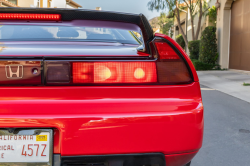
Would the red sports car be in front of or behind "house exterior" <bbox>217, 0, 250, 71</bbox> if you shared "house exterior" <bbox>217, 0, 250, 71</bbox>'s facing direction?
in front

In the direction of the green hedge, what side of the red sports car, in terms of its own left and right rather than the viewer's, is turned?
front

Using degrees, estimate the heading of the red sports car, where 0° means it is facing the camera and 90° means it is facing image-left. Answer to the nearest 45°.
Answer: approximately 180°

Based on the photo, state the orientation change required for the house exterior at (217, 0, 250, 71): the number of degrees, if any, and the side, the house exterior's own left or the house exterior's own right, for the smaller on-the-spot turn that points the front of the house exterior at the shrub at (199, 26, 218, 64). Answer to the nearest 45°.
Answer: approximately 90° to the house exterior's own right

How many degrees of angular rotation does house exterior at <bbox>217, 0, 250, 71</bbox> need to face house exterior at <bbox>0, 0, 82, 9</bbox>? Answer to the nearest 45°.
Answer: approximately 90° to its right

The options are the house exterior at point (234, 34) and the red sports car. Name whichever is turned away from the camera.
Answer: the red sports car

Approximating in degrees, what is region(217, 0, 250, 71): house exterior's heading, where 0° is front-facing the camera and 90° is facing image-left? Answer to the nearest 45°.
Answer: approximately 45°

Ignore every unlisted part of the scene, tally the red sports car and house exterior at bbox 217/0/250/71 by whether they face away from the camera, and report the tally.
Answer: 1

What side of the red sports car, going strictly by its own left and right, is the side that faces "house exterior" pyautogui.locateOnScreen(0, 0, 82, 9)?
front
